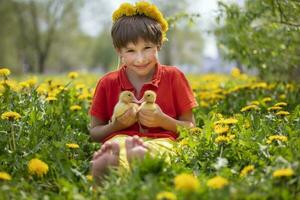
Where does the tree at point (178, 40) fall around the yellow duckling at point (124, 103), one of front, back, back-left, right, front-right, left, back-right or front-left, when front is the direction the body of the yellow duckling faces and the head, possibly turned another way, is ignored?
left

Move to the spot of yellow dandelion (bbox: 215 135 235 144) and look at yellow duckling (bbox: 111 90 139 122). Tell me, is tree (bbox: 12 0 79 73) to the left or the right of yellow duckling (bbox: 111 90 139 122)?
right

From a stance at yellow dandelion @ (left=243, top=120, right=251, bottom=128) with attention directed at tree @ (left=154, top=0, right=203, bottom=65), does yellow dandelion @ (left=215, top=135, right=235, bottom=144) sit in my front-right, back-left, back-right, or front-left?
back-left

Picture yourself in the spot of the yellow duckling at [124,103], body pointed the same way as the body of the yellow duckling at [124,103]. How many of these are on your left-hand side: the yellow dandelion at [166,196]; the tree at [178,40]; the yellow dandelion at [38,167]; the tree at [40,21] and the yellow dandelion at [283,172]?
2

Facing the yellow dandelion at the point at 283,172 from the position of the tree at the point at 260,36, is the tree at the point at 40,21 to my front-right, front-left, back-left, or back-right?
back-right
